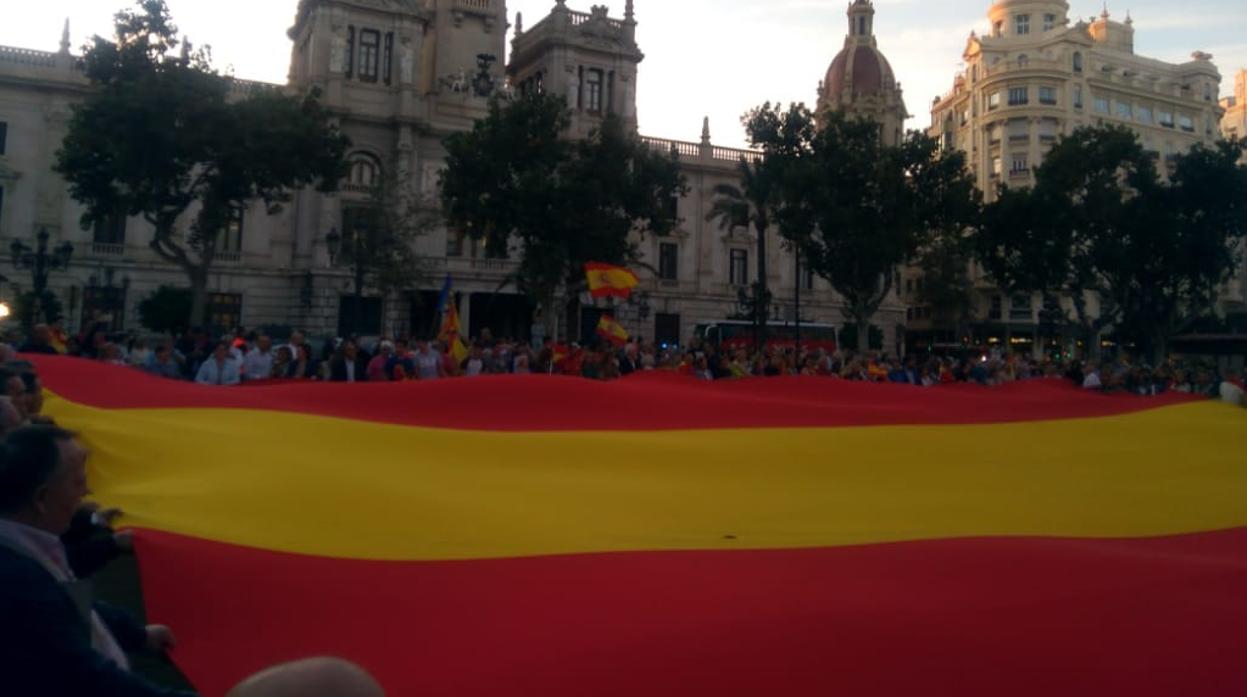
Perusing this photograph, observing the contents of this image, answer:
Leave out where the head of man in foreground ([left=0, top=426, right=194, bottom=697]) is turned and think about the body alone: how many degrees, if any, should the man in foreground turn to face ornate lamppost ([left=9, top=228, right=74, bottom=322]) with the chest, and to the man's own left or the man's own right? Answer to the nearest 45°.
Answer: approximately 90° to the man's own left

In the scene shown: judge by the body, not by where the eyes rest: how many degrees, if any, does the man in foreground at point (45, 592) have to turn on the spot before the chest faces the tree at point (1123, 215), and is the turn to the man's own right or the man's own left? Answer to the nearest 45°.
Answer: approximately 45° to the man's own left

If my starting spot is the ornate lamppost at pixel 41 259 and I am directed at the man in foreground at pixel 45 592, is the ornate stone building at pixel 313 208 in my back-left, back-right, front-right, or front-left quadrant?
back-left

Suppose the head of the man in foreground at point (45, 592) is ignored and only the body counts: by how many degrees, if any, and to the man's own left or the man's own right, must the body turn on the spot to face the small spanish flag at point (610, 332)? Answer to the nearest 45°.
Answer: approximately 45° to the man's own left

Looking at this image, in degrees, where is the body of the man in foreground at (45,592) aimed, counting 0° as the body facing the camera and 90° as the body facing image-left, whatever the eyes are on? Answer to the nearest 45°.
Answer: approximately 270°

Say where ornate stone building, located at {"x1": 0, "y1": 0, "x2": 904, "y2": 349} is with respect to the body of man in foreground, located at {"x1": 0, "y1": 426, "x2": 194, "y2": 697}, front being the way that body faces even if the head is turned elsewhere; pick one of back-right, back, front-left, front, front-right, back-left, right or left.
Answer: left

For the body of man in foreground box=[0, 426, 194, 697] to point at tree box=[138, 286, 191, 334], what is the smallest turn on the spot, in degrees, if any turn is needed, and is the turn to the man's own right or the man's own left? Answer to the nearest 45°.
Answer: approximately 90° to the man's own left

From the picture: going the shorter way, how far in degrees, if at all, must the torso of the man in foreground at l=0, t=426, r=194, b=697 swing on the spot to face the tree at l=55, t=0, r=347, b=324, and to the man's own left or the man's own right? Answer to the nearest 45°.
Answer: approximately 90° to the man's own left
